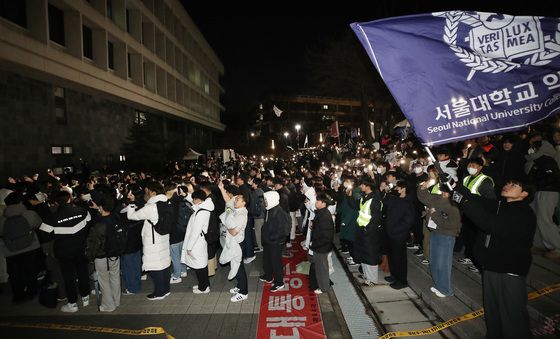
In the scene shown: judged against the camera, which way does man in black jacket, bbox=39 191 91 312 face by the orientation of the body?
away from the camera

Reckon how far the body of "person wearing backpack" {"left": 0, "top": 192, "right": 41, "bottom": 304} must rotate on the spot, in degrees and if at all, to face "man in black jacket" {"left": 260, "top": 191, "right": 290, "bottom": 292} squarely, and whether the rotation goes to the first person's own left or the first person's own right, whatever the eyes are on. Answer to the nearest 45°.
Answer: approximately 135° to the first person's own right

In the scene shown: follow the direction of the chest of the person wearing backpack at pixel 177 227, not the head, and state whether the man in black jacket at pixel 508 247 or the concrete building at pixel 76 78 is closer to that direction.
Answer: the concrete building

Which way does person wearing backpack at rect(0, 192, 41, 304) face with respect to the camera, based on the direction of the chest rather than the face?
away from the camera

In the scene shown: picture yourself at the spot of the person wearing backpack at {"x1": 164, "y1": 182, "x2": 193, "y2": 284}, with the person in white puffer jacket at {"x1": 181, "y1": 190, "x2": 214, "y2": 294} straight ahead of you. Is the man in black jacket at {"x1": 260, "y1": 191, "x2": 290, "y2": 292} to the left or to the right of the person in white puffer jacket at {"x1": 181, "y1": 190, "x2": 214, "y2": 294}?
left
